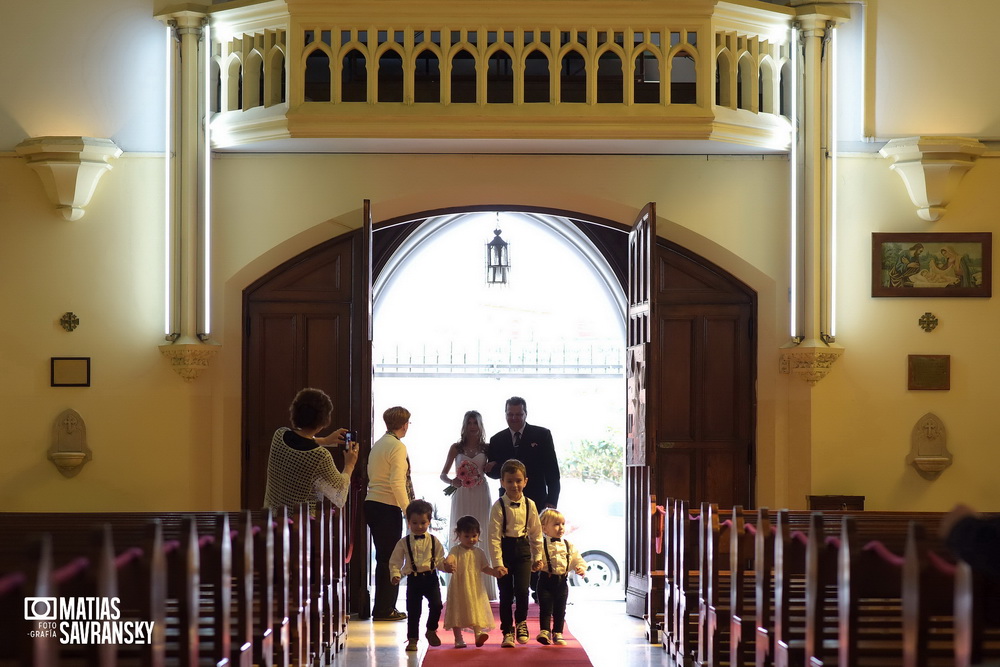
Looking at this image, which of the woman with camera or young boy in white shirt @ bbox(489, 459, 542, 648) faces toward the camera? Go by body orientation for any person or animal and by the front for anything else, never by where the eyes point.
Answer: the young boy in white shirt

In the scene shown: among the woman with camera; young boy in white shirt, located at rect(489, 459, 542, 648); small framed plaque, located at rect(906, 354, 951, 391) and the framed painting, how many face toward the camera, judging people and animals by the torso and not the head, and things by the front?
3

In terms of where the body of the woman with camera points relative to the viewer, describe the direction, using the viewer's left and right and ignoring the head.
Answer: facing away from the viewer and to the right of the viewer

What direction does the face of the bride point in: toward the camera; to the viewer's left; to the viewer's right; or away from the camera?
toward the camera

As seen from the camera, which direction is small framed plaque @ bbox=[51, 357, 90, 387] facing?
toward the camera

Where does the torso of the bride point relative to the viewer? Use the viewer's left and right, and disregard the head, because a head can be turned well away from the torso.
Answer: facing the viewer

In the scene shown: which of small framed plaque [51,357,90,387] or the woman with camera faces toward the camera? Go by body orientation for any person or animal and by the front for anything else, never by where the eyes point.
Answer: the small framed plaque

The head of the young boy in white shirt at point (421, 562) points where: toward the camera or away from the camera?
toward the camera

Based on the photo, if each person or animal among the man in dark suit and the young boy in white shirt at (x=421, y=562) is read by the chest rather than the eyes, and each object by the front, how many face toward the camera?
2

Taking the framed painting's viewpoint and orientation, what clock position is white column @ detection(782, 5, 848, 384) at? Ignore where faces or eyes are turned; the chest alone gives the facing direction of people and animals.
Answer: The white column is roughly at 2 o'clock from the framed painting.

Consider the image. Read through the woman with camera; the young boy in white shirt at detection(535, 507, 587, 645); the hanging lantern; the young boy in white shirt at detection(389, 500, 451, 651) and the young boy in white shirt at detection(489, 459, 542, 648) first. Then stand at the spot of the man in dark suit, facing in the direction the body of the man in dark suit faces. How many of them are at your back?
1

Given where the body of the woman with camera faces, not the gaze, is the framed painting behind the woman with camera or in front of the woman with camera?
in front

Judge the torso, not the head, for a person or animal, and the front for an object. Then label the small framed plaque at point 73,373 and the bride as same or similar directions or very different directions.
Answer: same or similar directions

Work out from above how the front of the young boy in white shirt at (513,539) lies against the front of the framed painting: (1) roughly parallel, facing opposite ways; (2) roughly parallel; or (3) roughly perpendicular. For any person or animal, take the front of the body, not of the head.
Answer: roughly parallel

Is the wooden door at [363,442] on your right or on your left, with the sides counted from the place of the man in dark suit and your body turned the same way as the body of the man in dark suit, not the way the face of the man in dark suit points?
on your right

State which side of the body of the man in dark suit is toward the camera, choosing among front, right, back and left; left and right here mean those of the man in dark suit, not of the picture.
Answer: front

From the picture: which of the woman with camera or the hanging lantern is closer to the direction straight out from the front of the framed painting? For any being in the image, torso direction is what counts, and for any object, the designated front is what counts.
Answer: the woman with camera
